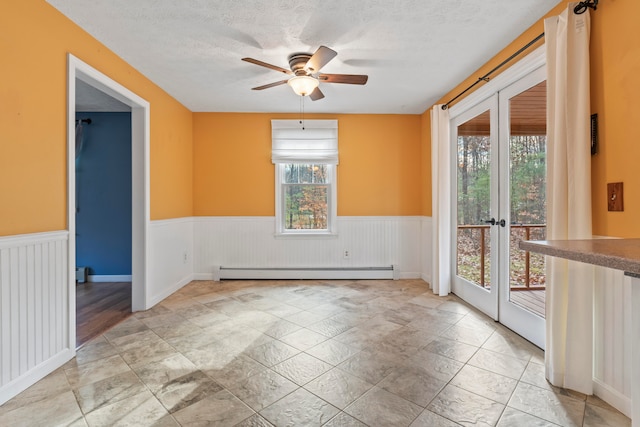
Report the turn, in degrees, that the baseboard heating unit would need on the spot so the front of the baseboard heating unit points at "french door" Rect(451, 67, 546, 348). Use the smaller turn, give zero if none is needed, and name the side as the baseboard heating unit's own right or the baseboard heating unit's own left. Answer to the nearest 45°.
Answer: approximately 45° to the baseboard heating unit's own left

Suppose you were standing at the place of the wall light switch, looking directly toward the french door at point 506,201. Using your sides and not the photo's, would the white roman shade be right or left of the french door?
left

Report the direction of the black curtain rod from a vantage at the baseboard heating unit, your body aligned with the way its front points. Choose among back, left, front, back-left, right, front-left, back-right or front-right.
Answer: front-left

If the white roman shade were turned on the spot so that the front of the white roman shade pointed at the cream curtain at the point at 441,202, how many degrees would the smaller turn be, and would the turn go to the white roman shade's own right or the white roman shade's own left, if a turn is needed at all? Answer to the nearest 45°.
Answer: approximately 45° to the white roman shade's own left

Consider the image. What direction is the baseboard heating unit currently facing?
toward the camera

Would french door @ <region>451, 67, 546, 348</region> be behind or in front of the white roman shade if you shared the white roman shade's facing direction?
in front

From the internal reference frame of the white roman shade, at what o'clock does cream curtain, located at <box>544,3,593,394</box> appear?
The cream curtain is roughly at 11 o'clock from the white roman shade.

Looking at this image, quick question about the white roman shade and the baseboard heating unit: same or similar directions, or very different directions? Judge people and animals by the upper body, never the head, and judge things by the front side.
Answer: same or similar directions

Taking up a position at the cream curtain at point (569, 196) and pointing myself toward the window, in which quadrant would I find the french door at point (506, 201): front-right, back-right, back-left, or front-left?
front-right

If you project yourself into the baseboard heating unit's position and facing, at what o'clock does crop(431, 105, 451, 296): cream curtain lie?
The cream curtain is roughly at 10 o'clock from the baseboard heating unit.

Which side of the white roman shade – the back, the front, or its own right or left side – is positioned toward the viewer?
front

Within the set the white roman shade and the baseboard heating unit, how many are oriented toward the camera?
2
